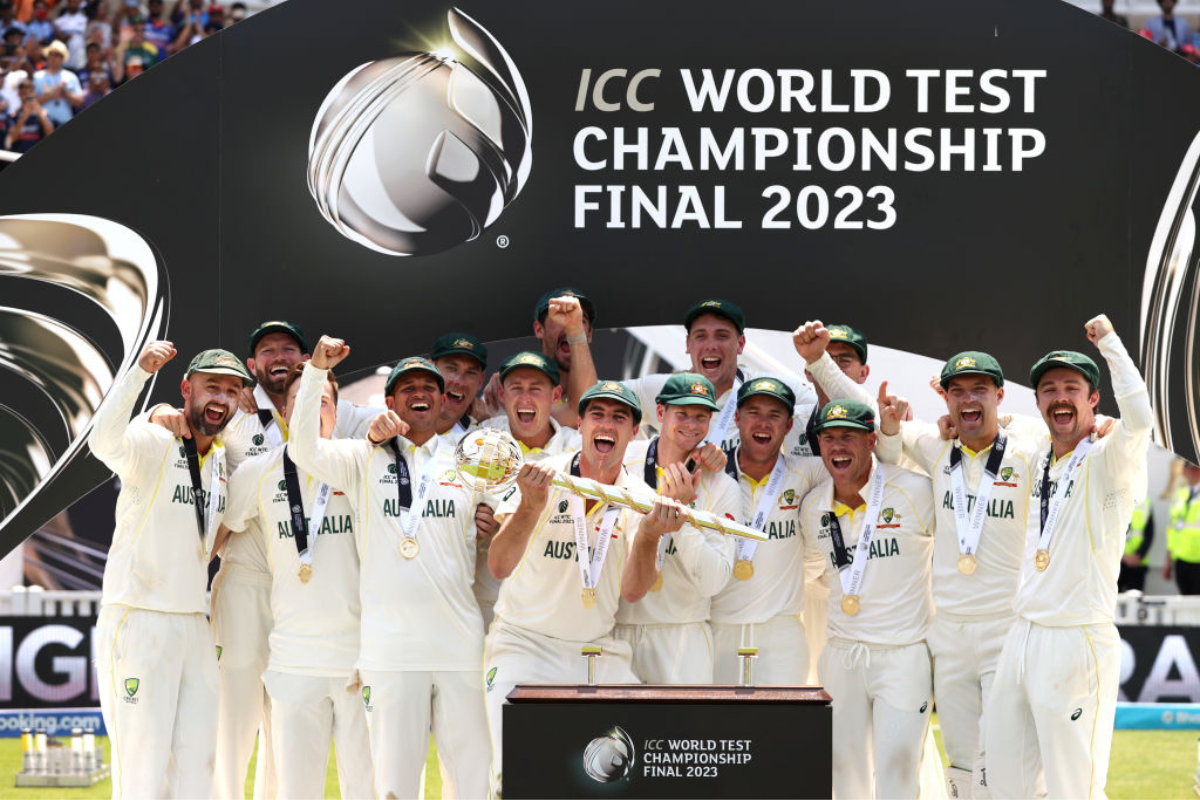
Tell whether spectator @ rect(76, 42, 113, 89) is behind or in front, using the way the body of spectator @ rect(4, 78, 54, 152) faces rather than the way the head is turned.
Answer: behind

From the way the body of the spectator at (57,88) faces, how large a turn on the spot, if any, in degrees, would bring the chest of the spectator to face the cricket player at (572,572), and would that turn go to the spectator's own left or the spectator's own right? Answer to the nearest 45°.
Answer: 0° — they already face them

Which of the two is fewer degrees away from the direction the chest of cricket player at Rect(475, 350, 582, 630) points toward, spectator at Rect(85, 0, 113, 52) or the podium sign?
the podium sign

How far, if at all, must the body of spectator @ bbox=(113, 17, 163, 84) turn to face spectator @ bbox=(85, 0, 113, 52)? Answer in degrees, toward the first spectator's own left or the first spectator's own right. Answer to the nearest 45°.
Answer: approximately 135° to the first spectator's own right

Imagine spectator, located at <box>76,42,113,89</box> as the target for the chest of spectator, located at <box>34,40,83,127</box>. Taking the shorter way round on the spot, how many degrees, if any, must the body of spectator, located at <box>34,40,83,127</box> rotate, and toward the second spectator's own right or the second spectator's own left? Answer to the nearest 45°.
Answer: approximately 135° to the second spectator's own left

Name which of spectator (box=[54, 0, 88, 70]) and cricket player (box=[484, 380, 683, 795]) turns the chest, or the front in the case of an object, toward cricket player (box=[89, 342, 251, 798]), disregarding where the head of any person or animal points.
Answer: the spectator

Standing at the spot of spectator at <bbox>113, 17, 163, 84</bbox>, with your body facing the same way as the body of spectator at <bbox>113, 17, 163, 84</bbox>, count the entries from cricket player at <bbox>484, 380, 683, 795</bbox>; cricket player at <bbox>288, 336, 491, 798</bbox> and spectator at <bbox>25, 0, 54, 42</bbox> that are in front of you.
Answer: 2

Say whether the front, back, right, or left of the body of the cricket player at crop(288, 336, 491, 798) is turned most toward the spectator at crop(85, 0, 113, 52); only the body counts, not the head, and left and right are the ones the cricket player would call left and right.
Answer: back

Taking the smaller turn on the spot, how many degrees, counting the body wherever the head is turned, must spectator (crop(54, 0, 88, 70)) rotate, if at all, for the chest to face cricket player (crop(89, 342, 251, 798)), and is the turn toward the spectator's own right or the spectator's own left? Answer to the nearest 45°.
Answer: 0° — they already face them
